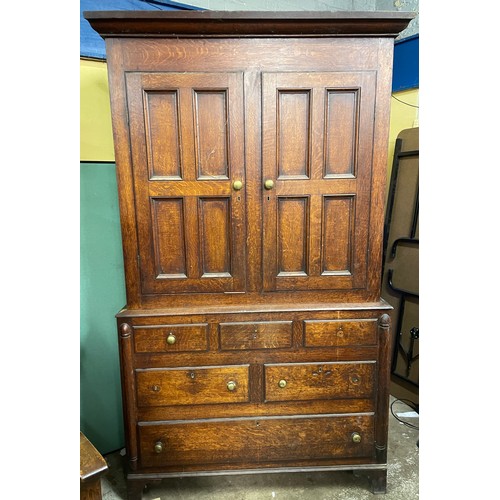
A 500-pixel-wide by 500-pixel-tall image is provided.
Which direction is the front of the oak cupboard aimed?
toward the camera

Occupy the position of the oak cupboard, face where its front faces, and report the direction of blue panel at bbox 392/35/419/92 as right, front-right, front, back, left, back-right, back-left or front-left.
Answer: back-left

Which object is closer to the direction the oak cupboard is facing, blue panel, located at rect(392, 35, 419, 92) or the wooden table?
the wooden table

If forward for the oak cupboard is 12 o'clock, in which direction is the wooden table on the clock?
The wooden table is roughly at 1 o'clock from the oak cupboard.

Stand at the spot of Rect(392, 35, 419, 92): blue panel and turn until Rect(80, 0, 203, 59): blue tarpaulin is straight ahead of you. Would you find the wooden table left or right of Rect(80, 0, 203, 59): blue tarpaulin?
left
